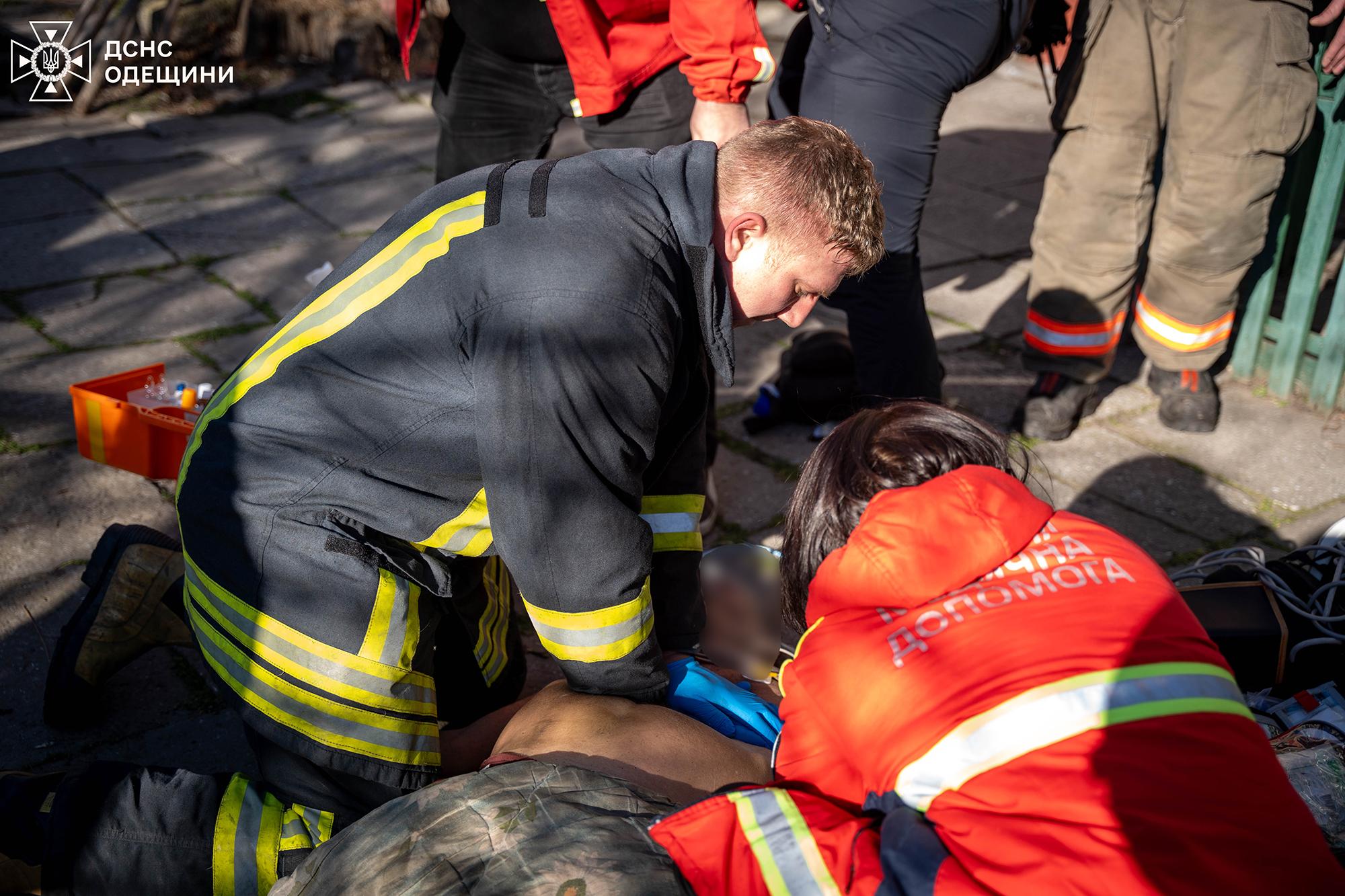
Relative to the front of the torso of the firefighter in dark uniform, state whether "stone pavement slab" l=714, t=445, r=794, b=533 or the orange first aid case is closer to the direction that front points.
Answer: the stone pavement slab

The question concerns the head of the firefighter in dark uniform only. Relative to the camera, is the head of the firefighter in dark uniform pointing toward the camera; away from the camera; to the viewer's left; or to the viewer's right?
to the viewer's right

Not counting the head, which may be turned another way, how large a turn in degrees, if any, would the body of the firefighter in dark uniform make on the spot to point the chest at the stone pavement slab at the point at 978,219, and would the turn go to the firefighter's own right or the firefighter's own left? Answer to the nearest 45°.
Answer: approximately 45° to the firefighter's own left

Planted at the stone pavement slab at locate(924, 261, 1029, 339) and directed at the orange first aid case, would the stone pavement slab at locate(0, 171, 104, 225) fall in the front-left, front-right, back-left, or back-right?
front-right

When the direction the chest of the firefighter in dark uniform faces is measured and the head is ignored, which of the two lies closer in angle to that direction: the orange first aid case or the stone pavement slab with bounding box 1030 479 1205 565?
the stone pavement slab

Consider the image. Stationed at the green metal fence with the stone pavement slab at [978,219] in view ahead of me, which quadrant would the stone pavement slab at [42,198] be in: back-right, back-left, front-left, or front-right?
front-left

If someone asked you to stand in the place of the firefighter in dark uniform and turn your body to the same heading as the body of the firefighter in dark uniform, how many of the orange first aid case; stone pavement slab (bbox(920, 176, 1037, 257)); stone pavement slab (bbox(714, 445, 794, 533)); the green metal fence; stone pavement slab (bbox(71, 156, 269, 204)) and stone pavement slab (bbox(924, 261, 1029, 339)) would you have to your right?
0

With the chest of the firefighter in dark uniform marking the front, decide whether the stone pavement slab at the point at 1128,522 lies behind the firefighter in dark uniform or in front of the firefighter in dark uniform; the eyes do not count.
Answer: in front

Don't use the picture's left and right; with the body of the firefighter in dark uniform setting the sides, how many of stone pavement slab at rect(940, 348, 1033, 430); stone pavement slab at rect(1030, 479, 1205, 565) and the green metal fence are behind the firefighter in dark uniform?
0

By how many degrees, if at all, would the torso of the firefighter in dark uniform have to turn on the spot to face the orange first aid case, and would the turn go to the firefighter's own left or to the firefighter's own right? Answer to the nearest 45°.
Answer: approximately 135° to the firefighter's own left

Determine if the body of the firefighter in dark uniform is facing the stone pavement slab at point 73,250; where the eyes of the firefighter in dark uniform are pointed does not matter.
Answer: no

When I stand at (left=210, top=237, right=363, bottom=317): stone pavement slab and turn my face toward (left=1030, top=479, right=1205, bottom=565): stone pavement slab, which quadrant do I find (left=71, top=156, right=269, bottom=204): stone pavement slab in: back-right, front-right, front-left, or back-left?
back-left

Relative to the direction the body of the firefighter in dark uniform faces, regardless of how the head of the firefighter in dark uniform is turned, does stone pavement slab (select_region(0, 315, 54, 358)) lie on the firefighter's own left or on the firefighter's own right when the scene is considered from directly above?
on the firefighter's own left

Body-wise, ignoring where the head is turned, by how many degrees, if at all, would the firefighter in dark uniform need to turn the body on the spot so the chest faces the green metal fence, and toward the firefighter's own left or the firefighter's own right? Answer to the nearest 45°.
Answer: approximately 45° to the firefighter's own left

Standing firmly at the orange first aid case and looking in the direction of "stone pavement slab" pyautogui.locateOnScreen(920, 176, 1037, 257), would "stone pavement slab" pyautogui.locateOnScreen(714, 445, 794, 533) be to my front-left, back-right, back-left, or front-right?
front-right

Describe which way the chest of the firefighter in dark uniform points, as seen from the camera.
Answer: to the viewer's right

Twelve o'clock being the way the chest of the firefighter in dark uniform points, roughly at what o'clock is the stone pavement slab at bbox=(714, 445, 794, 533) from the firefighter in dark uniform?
The stone pavement slab is roughly at 10 o'clock from the firefighter in dark uniform.

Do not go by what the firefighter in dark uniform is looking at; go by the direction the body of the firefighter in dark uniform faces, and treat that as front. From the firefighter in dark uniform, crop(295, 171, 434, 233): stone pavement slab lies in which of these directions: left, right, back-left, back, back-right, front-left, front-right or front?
left
